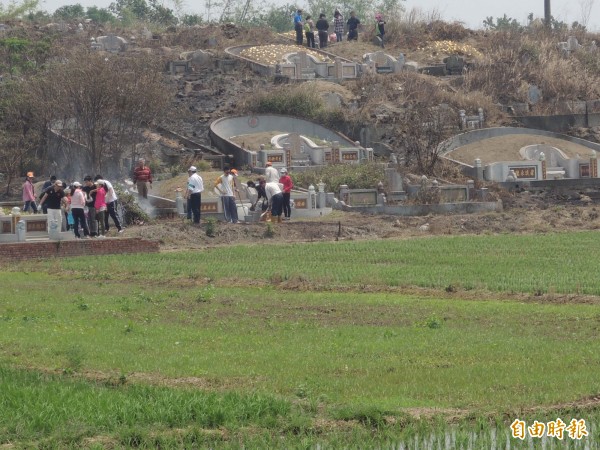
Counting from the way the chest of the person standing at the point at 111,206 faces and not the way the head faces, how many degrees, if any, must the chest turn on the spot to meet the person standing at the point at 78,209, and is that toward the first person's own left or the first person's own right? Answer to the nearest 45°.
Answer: approximately 45° to the first person's own left

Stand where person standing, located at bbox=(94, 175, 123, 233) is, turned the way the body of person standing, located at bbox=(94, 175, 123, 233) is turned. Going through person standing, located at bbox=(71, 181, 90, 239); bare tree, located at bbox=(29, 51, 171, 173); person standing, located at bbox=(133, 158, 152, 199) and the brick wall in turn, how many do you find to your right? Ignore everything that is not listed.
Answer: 2

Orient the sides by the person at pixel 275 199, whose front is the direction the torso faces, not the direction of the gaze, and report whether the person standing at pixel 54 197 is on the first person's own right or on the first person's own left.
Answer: on the first person's own left

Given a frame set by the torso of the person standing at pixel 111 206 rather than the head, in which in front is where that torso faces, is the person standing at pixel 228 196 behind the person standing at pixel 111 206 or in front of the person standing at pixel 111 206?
behind

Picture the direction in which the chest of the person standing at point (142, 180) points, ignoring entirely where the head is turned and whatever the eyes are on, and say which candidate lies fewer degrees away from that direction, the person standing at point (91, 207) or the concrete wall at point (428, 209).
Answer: the person standing

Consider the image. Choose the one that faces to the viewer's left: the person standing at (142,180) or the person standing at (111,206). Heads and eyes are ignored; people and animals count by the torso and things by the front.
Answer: the person standing at (111,206)

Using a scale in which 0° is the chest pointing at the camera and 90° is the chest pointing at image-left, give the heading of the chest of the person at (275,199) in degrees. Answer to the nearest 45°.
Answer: approximately 135°

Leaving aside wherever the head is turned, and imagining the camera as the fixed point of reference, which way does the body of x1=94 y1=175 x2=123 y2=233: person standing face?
to the viewer's left

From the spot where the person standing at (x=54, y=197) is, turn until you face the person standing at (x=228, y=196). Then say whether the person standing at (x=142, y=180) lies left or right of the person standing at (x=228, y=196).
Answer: left
